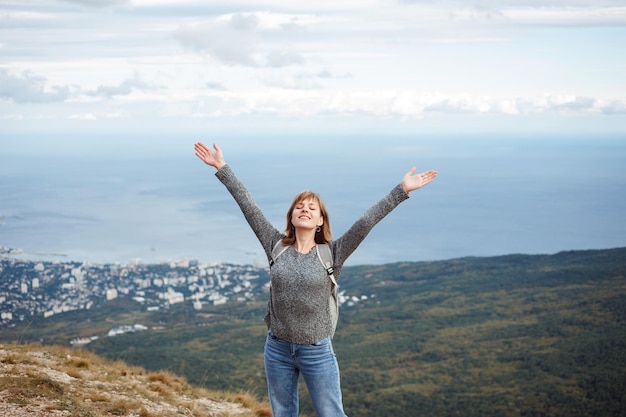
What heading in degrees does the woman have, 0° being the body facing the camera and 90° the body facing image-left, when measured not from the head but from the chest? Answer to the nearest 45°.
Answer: approximately 0°
